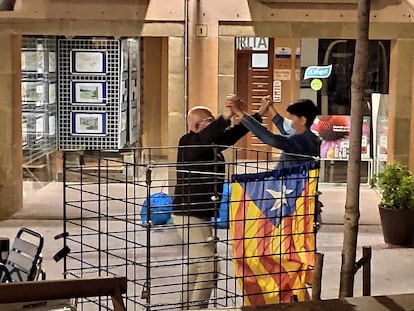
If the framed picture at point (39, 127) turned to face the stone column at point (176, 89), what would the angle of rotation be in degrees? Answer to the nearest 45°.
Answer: approximately 90° to its left

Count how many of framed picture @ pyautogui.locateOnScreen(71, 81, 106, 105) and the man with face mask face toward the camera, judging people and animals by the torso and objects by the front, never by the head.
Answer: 1

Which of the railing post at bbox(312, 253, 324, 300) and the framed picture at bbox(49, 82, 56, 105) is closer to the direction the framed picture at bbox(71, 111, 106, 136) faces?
the railing post

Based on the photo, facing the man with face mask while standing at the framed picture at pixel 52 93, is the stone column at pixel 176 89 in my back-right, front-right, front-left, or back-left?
front-left

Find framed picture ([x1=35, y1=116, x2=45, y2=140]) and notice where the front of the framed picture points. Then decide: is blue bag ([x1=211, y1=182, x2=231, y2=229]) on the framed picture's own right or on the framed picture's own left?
on the framed picture's own left

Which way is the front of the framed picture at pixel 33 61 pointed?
toward the camera

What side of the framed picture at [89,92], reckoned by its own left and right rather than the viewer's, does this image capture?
front

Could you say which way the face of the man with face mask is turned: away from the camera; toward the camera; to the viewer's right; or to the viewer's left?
to the viewer's left

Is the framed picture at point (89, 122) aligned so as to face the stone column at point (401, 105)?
no

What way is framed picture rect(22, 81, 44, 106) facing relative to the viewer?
toward the camera

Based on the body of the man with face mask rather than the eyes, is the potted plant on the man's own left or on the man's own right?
on the man's own right

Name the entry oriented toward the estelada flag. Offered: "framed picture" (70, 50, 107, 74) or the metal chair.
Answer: the framed picture

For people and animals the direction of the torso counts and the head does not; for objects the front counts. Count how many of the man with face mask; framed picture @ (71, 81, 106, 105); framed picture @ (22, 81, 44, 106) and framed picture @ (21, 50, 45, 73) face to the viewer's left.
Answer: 1

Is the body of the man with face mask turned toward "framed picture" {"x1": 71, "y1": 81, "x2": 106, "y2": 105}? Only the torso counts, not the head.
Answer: no

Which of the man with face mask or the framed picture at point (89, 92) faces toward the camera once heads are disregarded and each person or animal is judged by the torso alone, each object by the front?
the framed picture

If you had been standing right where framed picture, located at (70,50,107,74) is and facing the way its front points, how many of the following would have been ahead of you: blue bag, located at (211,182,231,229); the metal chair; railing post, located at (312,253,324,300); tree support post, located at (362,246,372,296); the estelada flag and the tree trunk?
6

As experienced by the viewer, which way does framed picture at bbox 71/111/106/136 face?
facing the viewer

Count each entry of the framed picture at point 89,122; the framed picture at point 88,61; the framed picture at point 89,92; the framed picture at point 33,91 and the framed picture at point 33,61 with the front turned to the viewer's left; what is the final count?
0
